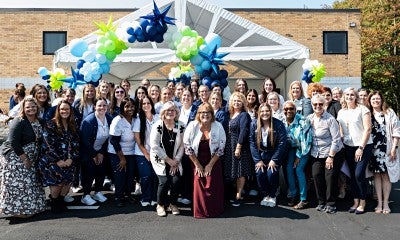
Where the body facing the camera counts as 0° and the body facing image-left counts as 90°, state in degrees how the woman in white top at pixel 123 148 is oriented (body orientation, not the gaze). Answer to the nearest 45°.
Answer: approximately 315°

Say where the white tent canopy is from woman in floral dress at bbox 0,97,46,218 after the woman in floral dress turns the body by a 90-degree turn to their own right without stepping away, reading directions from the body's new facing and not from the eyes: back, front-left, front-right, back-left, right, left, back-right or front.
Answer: back

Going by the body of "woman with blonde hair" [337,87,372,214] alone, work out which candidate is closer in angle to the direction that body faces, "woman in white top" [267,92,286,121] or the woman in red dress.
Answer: the woman in red dress

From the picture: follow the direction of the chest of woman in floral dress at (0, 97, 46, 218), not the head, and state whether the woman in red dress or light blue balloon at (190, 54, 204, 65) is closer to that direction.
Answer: the woman in red dress

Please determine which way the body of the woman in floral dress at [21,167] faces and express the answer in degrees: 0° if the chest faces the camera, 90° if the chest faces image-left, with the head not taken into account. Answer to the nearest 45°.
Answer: approximately 315°

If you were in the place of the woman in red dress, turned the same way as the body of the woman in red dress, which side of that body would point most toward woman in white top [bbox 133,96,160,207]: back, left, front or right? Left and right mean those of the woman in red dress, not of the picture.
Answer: right

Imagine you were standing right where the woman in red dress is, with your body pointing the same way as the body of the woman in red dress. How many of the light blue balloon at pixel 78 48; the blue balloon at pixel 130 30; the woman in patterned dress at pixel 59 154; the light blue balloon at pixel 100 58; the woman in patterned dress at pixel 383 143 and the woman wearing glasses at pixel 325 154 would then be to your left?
2

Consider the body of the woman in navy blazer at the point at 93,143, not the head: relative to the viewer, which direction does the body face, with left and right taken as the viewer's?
facing the viewer and to the right of the viewer
